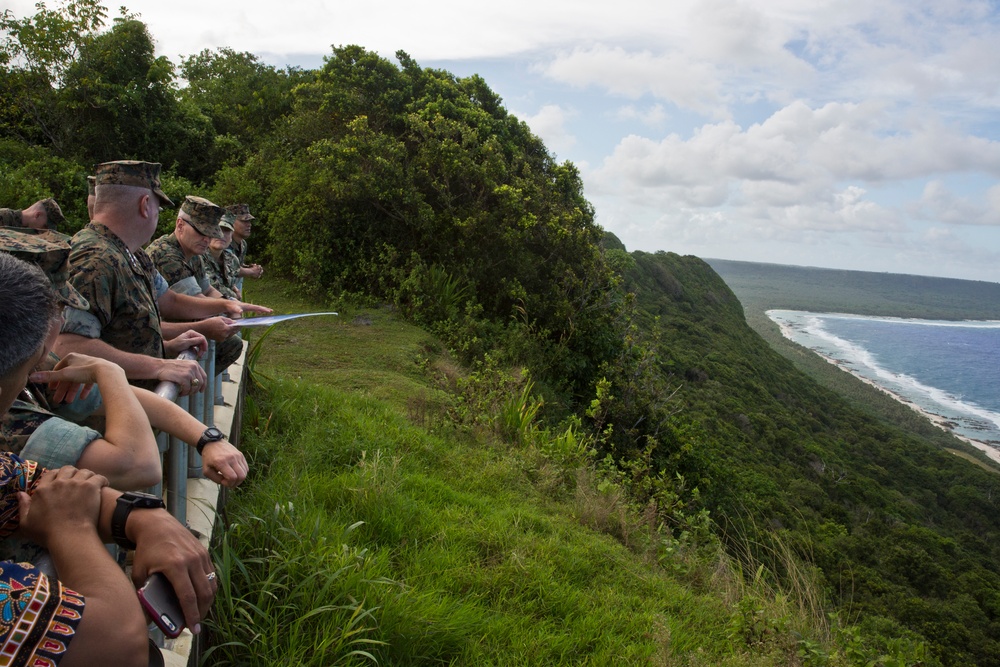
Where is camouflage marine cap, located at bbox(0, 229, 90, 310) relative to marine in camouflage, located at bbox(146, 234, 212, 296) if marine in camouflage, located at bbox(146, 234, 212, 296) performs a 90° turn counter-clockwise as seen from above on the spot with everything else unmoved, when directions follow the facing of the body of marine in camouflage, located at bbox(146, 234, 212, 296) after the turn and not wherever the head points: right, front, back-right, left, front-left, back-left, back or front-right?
back

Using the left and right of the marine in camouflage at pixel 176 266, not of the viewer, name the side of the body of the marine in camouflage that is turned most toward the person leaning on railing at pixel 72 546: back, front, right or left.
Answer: right

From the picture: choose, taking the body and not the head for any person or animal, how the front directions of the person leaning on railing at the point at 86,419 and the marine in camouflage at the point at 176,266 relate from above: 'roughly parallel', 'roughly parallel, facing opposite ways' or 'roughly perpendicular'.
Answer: roughly parallel

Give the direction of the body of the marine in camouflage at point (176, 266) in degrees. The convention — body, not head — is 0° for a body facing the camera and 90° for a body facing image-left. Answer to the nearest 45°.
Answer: approximately 270°

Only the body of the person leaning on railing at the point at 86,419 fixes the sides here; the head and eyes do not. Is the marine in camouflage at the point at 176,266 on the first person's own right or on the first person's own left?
on the first person's own left

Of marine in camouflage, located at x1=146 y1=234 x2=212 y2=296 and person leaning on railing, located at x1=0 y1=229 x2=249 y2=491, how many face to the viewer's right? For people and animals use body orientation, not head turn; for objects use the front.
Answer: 2

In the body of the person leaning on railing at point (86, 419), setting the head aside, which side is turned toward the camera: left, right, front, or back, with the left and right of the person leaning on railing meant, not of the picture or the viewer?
right

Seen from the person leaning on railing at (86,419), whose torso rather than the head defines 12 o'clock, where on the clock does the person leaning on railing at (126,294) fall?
the person leaning on railing at (126,294) is roughly at 9 o'clock from the person leaning on railing at (86,419).
